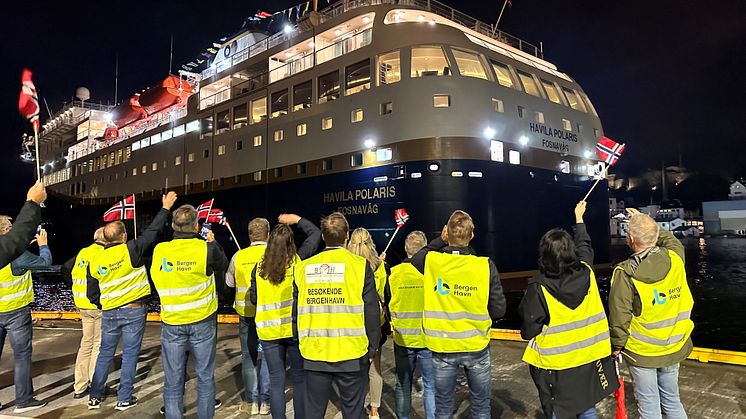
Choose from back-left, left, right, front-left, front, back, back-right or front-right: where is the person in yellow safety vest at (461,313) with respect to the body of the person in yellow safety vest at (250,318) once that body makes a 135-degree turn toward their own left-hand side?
left

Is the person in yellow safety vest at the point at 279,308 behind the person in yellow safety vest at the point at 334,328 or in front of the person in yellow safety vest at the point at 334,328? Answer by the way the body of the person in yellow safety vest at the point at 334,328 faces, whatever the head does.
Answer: in front

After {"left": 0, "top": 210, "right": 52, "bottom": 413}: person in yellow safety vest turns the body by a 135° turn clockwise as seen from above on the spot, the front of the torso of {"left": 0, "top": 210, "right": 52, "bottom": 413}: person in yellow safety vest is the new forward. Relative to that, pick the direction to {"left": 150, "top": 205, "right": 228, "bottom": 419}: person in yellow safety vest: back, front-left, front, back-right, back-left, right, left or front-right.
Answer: front-left

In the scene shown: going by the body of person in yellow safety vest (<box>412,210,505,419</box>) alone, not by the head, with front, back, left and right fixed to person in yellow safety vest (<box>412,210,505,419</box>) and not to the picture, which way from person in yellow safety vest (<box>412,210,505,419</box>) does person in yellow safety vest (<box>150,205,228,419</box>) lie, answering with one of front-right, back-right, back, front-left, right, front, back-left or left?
left

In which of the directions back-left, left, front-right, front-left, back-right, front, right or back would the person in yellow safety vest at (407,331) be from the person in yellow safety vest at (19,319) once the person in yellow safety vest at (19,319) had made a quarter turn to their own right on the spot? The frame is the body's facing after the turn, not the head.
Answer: front

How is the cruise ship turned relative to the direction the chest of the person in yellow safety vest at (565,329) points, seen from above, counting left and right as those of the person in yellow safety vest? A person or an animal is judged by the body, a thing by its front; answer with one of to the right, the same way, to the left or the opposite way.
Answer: to the left

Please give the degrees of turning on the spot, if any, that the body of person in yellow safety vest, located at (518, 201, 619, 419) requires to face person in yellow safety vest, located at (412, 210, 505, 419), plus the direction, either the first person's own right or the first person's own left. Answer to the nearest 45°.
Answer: approximately 90° to the first person's own left

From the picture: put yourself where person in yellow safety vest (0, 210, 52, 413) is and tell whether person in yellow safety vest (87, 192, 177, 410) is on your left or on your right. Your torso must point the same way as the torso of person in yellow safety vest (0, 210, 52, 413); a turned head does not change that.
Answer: on your right

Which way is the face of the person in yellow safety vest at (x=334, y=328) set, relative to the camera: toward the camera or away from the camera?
away from the camera

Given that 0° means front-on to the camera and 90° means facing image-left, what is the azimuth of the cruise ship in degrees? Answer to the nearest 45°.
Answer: approximately 135°

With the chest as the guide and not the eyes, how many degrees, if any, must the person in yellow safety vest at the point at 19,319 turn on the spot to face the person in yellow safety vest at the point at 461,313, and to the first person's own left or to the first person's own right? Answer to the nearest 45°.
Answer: approximately 90° to the first person's own right

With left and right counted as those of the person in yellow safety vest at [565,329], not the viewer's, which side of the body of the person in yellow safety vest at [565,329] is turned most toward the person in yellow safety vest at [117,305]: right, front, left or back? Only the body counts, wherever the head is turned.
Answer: left

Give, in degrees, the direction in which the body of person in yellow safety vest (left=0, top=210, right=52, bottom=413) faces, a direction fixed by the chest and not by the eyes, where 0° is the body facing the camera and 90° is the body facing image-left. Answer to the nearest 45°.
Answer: approximately 225°

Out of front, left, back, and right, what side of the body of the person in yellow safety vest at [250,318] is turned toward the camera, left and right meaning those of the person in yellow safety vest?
back

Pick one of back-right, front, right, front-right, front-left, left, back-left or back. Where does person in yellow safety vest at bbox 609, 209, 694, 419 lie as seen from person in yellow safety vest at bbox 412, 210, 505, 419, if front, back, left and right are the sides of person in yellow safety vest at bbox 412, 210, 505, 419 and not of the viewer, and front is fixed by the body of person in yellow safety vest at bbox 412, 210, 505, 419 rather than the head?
right

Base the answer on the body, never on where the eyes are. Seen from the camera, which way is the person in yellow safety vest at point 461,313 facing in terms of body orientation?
away from the camera

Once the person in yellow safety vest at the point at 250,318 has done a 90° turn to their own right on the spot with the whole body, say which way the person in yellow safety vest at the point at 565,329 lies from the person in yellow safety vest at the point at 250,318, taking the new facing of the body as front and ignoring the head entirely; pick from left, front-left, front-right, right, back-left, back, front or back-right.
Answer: front-right

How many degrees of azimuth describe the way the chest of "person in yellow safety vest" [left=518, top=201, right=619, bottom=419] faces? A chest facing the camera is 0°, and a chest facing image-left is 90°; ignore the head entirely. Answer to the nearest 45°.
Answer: approximately 180°

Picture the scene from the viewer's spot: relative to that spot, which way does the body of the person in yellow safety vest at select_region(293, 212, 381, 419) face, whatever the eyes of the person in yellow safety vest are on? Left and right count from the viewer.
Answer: facing away from the viewer

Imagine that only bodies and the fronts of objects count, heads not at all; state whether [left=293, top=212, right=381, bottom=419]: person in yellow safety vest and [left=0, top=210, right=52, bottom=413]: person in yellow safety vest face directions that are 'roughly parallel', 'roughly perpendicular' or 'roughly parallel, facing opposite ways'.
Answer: roughly parallel
